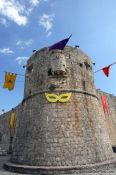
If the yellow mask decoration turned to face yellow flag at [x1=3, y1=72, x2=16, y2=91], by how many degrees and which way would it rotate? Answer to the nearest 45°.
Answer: approximately 90° to its right

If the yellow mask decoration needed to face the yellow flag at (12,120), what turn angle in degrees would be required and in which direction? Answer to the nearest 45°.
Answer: approximately 135° to its right

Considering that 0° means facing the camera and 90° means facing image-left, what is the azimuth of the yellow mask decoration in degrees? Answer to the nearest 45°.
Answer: approximately 0°

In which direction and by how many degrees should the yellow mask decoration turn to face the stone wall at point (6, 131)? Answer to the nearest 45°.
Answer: approximately 135° to its right

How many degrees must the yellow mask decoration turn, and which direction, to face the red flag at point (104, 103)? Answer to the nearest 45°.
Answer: approximately 135° to its left
